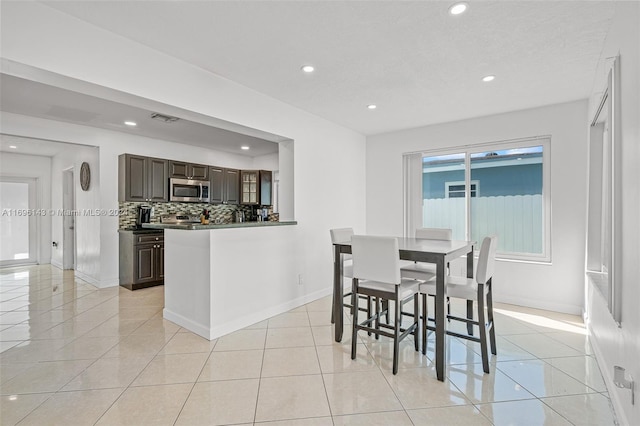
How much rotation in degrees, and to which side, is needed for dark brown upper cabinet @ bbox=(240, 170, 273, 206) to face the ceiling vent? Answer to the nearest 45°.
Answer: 0° — it already faces it

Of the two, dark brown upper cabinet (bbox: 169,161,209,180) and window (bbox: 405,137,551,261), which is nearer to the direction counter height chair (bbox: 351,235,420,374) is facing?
the window

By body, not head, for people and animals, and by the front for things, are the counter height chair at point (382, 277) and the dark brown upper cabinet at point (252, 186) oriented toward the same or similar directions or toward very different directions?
very different directions

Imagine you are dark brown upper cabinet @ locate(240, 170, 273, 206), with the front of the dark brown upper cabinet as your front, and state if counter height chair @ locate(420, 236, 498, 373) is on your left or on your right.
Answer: on your left

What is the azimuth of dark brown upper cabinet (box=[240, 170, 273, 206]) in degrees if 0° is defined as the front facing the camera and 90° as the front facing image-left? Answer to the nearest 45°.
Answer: approximately 45°

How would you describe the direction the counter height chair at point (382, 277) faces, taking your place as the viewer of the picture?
facing away from the viewer and to the right of the viewer

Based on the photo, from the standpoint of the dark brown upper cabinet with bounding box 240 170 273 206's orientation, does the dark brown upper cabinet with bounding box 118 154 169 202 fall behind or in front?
in front
